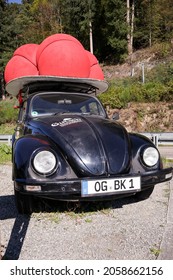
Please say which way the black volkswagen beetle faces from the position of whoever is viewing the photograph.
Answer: facing the viewer and to the right of the viewer
